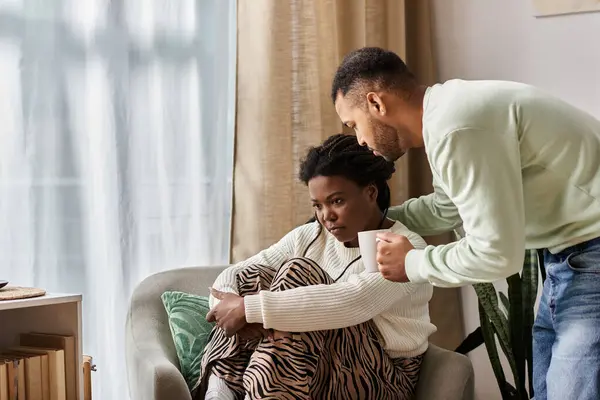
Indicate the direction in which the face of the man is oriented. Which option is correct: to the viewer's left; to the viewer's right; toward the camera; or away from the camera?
to the viewer's left

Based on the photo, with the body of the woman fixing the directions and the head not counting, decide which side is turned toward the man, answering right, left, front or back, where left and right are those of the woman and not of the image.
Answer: left

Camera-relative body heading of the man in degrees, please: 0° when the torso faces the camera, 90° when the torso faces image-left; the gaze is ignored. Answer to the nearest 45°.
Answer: approximately 90°

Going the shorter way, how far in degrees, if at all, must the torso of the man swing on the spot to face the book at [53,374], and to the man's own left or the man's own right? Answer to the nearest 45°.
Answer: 0° — they already face it
